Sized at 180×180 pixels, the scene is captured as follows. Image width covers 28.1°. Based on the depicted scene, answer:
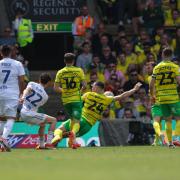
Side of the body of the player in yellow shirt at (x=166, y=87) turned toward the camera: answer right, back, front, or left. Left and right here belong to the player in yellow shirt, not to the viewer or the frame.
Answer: back

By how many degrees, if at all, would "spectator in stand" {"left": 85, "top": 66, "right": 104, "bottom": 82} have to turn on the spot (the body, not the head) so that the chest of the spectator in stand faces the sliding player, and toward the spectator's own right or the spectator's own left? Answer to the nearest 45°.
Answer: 0° — they already face them

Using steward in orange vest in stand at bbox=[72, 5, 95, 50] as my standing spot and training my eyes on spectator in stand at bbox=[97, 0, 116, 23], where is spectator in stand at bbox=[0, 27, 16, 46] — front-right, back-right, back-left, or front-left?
back-left

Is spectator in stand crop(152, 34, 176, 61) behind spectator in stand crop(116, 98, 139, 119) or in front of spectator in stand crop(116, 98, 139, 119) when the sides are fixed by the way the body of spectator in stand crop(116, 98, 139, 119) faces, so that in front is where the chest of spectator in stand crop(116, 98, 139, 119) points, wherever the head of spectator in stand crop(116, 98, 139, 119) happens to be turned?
behind

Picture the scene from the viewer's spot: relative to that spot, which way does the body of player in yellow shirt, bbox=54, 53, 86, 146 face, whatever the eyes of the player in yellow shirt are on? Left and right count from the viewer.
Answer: facing away from the viewer

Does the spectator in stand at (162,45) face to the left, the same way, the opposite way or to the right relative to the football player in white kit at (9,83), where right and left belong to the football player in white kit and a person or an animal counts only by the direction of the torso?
the opposite way

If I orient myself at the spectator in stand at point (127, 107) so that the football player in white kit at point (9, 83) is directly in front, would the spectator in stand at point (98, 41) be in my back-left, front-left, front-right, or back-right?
back-right

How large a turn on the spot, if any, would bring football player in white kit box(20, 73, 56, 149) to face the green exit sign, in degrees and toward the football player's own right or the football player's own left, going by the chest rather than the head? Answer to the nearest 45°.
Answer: approximately 45° to the football player's own left

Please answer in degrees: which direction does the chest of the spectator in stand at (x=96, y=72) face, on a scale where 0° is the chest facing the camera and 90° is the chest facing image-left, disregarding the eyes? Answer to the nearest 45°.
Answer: approximately 0°

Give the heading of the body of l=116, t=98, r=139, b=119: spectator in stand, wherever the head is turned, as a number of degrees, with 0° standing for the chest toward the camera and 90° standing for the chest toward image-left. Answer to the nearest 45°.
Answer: approximately 0°
